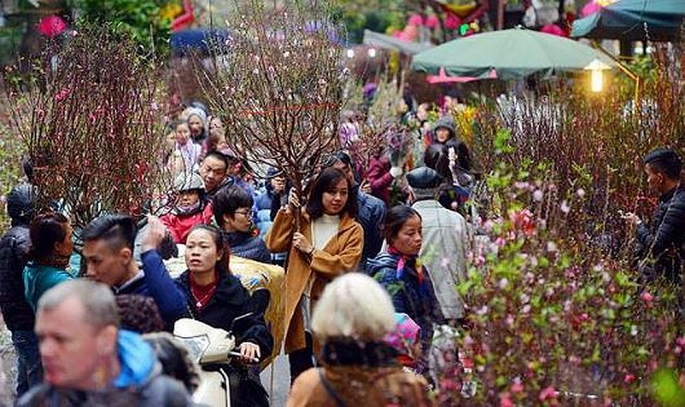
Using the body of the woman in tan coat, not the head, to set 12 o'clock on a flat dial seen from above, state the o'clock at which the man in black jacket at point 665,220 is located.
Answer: The man in black jacket is roughly at 9 o'clock from the woman in tan coat.

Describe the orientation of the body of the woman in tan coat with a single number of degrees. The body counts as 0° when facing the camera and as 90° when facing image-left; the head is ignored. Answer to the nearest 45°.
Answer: approximately 0°

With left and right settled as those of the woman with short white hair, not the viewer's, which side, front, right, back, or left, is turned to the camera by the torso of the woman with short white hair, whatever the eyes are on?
back

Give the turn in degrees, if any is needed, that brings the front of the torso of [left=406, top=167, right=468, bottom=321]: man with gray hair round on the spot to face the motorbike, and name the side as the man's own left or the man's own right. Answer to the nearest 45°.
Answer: approximately 135° to the man's own left

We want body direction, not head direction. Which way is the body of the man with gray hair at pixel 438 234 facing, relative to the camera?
away from the camera

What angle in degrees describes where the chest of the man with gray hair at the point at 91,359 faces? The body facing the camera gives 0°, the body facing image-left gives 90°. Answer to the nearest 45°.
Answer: approximately 45°

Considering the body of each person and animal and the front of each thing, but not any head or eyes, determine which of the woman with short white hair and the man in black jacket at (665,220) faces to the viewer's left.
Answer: the man in black jacket

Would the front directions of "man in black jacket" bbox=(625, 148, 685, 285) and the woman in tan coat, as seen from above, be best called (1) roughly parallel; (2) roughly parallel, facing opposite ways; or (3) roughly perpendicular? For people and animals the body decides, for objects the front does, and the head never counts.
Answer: roughly perpendicular

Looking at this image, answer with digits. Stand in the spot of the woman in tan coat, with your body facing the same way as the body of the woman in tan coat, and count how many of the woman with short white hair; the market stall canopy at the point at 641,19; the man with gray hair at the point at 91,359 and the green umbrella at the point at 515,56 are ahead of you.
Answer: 2

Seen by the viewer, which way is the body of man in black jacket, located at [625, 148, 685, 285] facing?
to the viewer's left

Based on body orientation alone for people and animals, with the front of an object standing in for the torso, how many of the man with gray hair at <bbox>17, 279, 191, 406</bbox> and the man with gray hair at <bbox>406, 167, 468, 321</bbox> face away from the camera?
1
